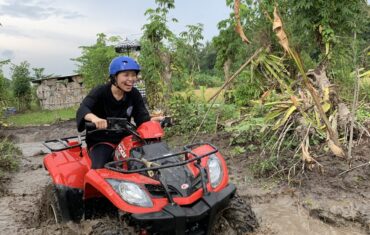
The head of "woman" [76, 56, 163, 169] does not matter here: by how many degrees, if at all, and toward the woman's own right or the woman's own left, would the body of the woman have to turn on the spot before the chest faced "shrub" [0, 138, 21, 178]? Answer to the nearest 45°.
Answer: approximately 180°

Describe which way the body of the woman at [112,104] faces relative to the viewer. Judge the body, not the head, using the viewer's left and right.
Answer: facing the viewer and to the right of the viewer

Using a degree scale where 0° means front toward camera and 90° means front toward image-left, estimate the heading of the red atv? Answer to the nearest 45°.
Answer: approximately 315°

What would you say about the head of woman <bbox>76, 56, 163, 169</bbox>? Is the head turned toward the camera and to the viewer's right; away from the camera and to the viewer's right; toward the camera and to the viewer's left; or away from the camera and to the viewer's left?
toward the camera and to the viewer's right

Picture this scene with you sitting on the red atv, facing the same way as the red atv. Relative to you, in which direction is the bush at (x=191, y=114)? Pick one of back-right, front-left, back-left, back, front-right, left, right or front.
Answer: back-left

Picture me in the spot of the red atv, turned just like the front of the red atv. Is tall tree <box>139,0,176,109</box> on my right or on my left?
on my left

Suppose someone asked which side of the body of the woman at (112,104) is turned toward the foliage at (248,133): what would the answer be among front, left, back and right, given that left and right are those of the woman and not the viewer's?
left

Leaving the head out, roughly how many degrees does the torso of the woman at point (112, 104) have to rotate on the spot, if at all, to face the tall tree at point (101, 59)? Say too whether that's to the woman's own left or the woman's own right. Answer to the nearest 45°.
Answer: approximately 135° to the woman's own left
